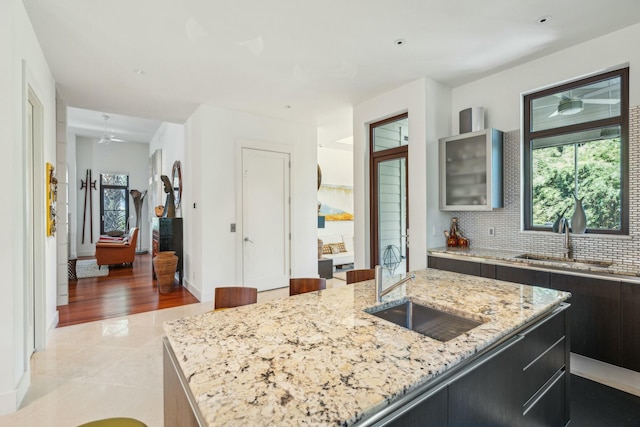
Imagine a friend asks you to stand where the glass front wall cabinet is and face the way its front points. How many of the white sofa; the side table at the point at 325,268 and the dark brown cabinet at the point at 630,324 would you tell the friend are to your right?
2

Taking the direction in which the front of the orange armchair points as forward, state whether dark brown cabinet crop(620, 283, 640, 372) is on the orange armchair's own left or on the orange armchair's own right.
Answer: on the orange armchair's own left

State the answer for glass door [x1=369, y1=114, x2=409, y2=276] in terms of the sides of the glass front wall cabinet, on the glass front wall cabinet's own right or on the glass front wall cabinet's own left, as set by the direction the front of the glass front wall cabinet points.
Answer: on the glass front wall cabinet's own right

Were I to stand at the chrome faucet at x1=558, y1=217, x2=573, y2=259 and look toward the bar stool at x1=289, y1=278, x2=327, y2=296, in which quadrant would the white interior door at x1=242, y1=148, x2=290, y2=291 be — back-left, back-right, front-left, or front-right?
front-right

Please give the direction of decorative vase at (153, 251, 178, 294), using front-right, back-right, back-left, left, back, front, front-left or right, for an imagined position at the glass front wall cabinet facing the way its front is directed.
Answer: front-right

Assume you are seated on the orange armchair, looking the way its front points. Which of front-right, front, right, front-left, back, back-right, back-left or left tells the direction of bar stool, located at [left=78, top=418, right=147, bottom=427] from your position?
left

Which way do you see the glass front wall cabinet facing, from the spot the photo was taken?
facing the viewer and to the left of the viewer

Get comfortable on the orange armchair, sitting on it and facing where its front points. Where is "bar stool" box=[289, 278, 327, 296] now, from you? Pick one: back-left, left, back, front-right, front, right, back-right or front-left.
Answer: left

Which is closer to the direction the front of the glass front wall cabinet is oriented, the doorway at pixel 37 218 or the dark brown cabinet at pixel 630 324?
the doorway
